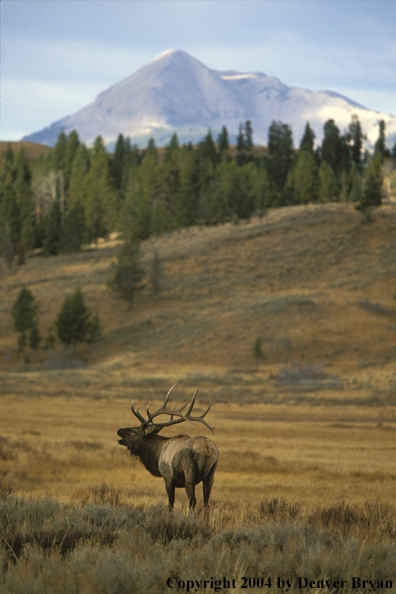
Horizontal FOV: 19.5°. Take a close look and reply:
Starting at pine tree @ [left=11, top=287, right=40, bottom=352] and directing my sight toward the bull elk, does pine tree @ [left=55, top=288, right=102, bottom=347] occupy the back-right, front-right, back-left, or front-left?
front-left

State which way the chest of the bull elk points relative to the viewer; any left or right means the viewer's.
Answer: facing away from the viewer and to the left of the viewer

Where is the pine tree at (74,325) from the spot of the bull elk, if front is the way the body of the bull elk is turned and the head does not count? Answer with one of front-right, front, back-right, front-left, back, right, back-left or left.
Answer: front-right

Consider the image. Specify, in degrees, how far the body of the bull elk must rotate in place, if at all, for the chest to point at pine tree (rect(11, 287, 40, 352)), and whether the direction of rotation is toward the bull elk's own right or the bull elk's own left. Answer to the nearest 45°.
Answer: approximately 45° to the bull elk's own right
